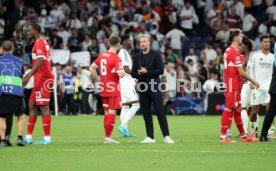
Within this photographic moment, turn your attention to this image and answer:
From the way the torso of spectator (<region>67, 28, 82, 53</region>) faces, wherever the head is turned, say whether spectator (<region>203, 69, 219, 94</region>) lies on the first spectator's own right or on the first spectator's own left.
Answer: on the first spectator's own left

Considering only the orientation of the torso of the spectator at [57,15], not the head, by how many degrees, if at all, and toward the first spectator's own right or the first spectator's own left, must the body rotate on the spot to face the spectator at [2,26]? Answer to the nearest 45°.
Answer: approximately 90° to the first spectator's own right

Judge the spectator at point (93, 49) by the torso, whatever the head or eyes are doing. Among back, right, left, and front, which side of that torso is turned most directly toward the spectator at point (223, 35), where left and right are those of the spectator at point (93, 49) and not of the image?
left

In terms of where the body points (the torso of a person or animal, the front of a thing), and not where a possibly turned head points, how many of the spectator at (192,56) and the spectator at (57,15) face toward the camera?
2

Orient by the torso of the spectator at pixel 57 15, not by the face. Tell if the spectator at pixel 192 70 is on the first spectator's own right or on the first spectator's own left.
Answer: on the first spectator's own left

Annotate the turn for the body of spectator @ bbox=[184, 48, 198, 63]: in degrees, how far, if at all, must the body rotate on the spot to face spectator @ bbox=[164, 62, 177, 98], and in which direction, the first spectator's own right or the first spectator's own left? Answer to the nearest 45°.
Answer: approximately 45° to the first spectator's own right

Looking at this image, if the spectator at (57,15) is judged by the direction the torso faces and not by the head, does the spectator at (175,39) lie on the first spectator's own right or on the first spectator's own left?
on the first spectator's own left
